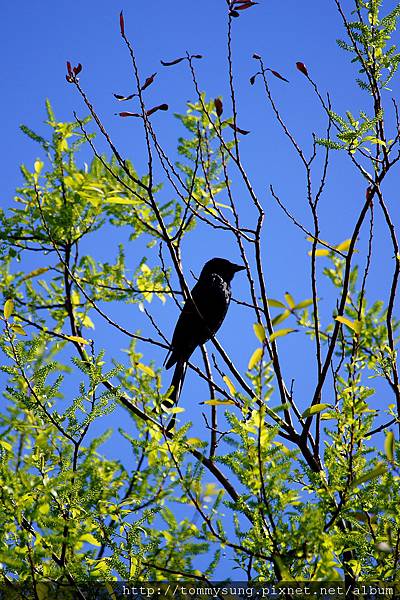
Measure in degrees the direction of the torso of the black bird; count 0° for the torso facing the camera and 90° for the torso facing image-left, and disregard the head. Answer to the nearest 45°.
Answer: approximately 270°
